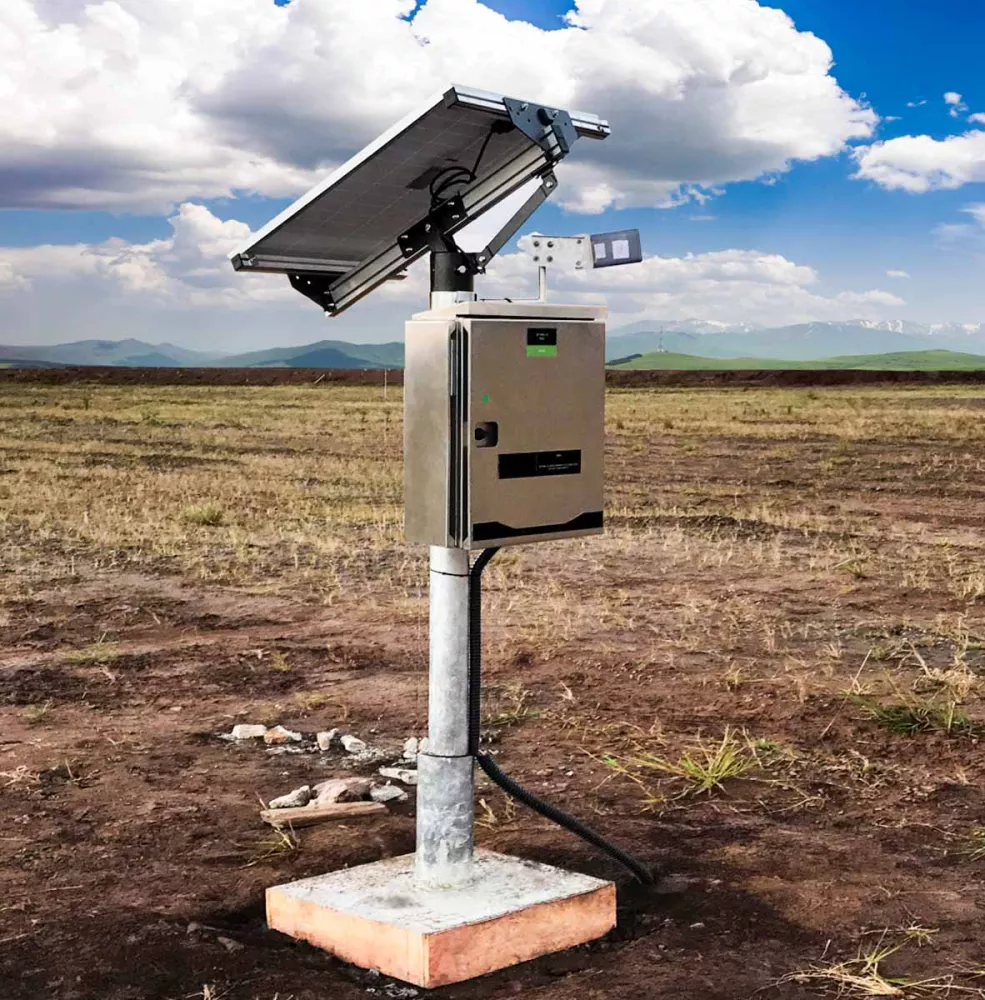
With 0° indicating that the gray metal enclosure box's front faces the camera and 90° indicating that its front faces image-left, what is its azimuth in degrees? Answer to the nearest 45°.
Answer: approximately 315°

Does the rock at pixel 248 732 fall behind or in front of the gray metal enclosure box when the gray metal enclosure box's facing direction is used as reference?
behind

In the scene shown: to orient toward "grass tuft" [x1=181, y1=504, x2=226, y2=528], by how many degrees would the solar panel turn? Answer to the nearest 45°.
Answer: approximately 45° to its right
